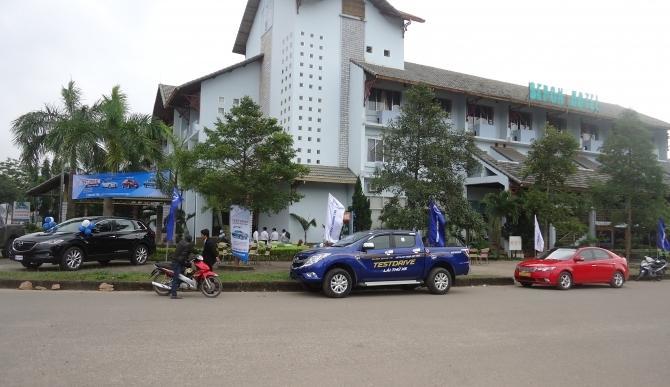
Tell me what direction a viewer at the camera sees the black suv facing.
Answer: facing the viewer and to the left of the viewer

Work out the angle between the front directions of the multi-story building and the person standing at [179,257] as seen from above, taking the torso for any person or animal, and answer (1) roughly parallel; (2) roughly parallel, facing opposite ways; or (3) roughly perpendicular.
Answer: roughly perpendicular

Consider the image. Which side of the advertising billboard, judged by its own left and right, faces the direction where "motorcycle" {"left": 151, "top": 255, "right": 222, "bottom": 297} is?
front

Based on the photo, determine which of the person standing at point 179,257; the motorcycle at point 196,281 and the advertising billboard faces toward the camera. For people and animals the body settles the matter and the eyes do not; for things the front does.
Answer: the advertising billboard

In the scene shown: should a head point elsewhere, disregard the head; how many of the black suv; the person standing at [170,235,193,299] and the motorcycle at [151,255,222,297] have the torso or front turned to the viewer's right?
2

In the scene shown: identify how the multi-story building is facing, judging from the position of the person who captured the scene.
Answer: facing the viewer and to the right of the viewer

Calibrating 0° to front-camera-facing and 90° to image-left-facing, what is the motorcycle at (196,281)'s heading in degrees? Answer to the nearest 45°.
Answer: approximately 270°

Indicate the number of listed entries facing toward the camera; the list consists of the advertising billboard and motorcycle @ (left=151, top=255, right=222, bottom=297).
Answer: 1

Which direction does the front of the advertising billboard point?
toward the camera

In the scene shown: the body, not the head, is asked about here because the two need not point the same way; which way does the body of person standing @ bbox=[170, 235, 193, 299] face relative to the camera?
to the viewer's right

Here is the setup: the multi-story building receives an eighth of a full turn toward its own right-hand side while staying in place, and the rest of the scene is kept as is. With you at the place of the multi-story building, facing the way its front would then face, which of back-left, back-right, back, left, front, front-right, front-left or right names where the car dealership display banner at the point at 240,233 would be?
front

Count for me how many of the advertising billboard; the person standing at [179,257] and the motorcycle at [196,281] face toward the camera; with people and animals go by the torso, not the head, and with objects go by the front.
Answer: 1
